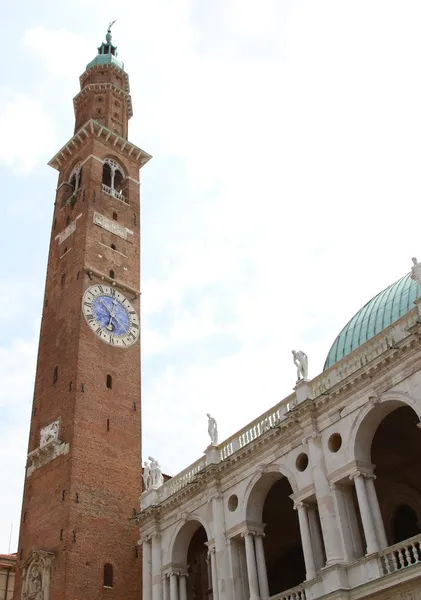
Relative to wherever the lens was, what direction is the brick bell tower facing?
facing the viewer and to the right of the viewer

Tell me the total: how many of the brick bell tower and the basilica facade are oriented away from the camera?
0

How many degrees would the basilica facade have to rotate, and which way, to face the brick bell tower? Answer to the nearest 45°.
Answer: approximately 90° to its right

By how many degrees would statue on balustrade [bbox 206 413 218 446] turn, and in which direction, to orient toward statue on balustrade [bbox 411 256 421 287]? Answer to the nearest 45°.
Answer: approximately 90° to its left

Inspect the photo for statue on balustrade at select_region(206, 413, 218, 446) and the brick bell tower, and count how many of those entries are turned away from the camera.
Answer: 0

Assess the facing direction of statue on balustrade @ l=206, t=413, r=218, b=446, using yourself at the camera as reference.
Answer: facing the viewer and to the left of the viewer

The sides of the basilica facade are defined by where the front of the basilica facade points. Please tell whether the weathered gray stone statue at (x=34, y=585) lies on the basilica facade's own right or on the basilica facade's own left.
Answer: on the basilica facade's own right

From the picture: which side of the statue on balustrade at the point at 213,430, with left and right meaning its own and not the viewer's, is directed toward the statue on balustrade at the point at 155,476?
right
